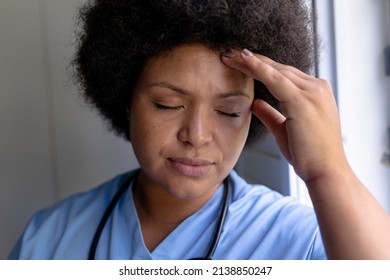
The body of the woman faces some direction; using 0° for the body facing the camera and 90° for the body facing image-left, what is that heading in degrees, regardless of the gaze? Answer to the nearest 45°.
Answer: approximately 0°
